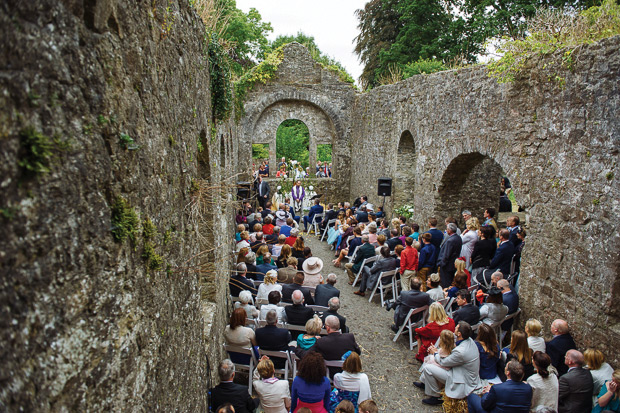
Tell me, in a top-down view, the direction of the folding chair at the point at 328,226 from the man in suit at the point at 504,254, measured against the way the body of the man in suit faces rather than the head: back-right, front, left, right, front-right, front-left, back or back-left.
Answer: front

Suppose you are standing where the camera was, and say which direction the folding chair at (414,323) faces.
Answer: facing away from the viewer and to the left of the viewer

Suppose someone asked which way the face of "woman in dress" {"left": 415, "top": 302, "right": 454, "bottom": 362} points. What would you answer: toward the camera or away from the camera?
away from the camera

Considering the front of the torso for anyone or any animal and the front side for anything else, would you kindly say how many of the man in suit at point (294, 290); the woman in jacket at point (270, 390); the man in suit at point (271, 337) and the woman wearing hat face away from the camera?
4

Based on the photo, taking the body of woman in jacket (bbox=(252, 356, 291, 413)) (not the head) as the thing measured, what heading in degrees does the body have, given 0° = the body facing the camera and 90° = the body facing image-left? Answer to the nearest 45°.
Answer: approximately 180°

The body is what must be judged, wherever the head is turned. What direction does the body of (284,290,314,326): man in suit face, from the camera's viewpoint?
away from the camera

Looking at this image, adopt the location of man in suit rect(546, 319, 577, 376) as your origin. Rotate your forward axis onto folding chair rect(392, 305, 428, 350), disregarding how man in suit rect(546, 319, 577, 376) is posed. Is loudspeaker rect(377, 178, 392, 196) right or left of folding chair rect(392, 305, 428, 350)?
right

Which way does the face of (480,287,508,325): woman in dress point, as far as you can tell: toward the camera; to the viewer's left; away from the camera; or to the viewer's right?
away from the camera

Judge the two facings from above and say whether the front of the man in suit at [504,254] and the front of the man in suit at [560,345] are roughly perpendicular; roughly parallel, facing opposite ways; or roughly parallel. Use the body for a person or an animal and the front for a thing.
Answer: roughly parallel

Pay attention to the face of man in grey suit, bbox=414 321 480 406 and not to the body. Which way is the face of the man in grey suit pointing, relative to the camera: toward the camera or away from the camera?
away from the camera

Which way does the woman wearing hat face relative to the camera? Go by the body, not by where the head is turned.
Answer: away from the camera

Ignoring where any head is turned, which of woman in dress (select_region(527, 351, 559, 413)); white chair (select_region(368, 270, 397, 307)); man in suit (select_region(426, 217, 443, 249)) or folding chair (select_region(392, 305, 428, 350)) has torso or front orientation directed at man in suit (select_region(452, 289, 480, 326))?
the woman in dress

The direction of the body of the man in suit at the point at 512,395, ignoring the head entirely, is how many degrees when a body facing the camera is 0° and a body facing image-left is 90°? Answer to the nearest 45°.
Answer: approximately 135°

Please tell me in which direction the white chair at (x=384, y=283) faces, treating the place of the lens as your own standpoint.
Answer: facing away from the viewer and to the left of the viewer

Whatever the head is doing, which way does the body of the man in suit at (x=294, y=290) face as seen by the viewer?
away from the camera

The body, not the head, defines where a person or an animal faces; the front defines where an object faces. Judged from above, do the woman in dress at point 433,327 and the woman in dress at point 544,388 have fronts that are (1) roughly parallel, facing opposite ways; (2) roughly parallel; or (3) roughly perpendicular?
roughly parallel

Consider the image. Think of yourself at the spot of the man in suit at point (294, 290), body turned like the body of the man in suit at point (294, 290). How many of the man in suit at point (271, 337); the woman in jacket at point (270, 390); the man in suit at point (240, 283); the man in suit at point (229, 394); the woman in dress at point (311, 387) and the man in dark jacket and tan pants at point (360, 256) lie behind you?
4

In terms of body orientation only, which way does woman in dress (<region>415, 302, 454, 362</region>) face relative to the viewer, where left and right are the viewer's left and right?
facing away from the viewer and to the left of the viewer

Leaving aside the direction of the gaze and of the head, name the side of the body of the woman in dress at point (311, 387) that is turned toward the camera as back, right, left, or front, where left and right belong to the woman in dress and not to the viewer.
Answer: back
